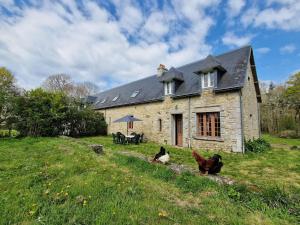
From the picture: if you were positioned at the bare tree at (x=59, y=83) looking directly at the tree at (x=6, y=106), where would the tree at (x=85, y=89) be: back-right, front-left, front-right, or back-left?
back-left

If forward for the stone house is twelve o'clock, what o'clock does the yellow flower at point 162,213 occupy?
The yellow flower is roughly at 11 o'clock from the stone house.

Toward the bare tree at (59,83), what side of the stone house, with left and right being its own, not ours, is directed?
right

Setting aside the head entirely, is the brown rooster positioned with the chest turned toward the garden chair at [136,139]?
no

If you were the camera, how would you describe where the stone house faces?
facing the viewer and to the left of the viewer

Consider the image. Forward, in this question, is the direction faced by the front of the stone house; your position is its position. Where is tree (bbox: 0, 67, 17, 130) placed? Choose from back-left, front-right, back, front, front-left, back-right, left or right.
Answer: front-right

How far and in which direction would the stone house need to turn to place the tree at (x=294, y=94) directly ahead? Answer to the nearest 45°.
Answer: approximately 180°

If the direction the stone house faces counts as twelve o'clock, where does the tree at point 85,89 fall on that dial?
The tree is roughly at 3 o'clock from the stone house.
